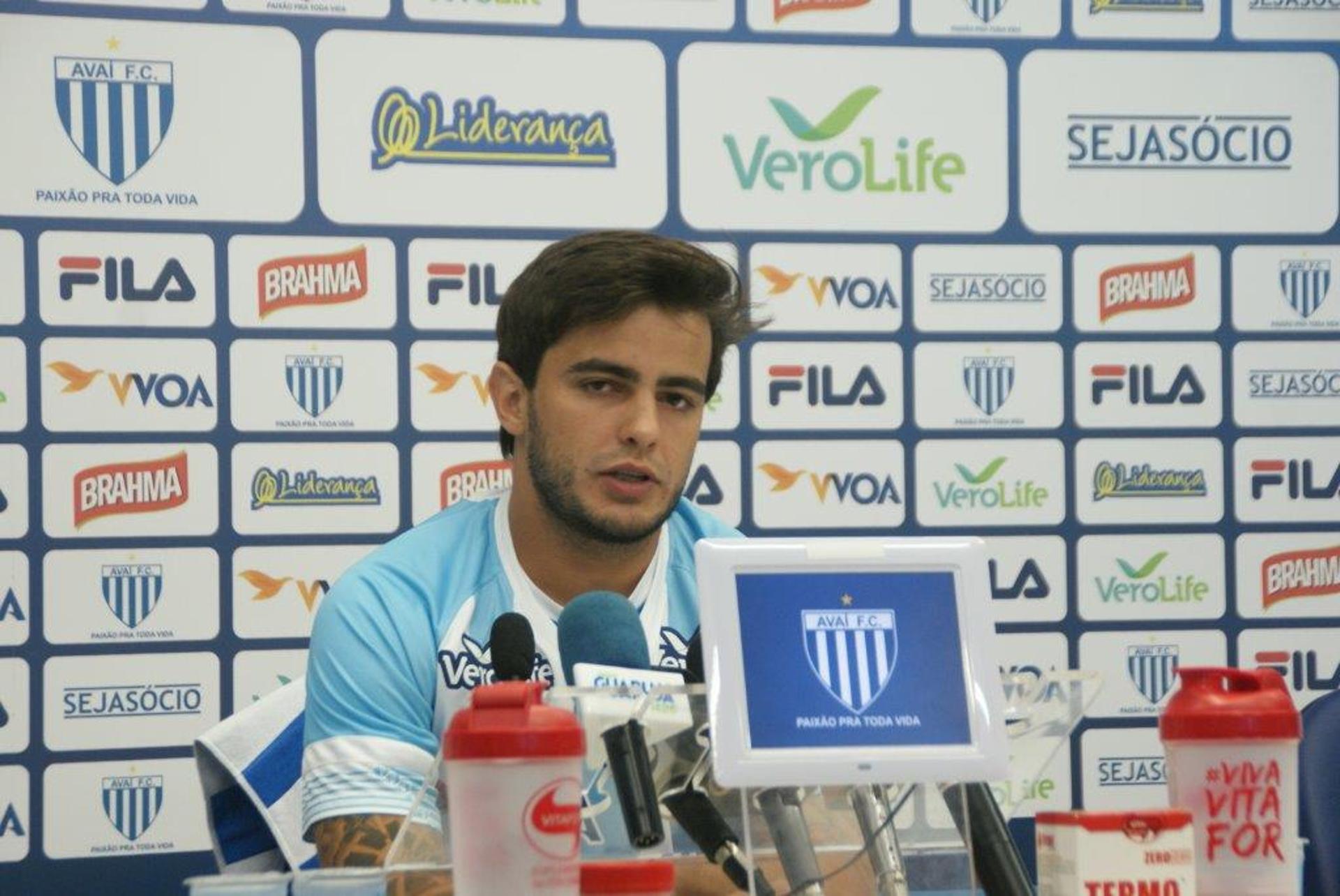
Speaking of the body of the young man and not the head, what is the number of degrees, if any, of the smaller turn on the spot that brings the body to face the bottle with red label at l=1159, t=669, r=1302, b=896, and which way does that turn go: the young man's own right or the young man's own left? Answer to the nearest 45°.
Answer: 0° — they already face it

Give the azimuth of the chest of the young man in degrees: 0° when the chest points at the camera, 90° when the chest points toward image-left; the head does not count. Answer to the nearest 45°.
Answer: approximately 315°
